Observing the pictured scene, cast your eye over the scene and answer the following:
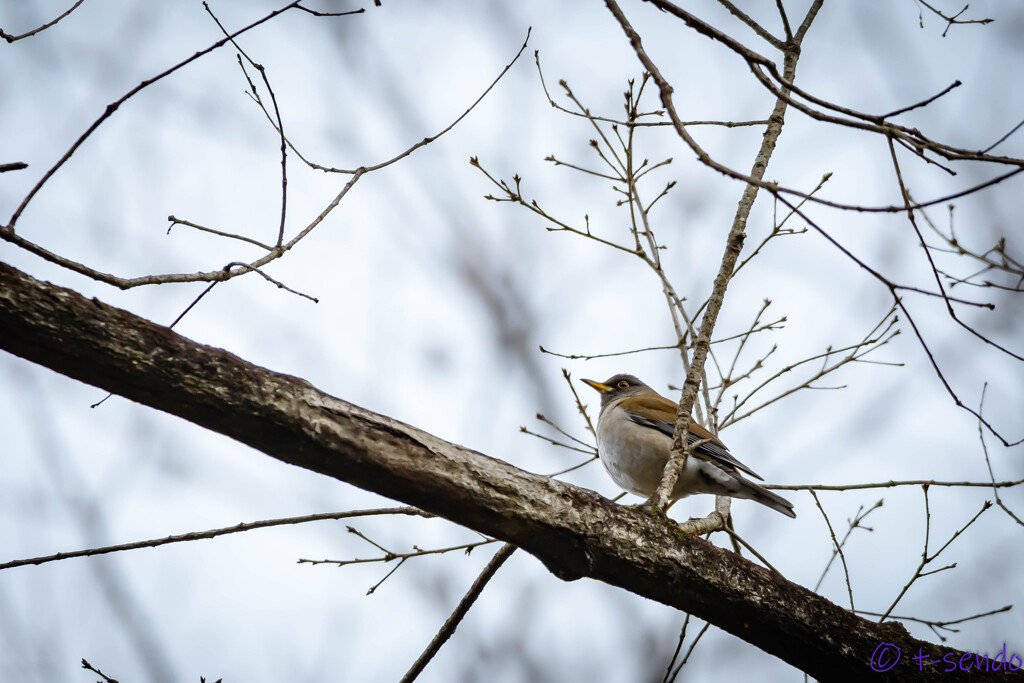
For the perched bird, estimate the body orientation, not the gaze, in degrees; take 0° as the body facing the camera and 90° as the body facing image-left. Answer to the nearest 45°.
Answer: approximately 90°
